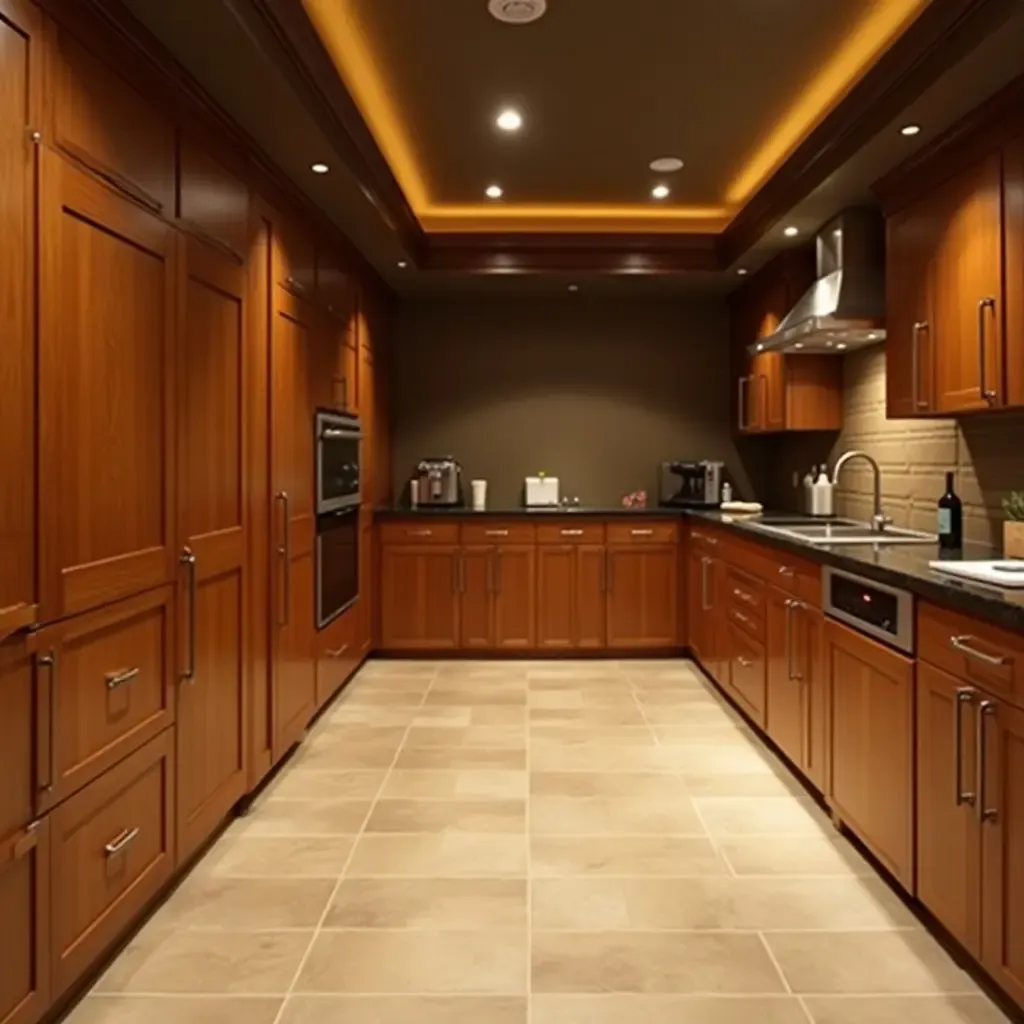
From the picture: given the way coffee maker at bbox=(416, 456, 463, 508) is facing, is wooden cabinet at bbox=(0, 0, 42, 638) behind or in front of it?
in front

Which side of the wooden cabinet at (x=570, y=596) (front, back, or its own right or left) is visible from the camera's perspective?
front

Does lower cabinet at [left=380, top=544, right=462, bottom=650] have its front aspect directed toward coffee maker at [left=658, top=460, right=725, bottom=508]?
no

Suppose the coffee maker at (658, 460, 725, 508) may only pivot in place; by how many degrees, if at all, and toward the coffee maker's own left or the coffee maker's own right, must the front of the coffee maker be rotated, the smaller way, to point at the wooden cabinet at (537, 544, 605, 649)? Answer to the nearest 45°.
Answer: approximately 45° to the coffee maker's own right

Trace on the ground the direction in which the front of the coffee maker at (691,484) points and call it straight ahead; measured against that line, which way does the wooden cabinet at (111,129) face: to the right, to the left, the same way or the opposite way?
to the left

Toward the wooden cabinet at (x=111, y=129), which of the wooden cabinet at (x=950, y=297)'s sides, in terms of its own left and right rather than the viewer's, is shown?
front

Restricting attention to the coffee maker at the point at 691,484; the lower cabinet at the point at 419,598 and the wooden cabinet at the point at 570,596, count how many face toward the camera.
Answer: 3

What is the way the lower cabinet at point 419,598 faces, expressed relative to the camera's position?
facing the viewer

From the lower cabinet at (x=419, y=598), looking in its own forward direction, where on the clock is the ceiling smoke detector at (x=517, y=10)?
The ceiling smoke detector is roughly at 12 o'clock from the lower cabinet.

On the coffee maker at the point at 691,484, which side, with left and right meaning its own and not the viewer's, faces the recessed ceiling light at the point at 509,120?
front

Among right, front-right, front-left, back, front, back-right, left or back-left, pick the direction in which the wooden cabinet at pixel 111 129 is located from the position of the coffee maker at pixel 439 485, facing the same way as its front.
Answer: front

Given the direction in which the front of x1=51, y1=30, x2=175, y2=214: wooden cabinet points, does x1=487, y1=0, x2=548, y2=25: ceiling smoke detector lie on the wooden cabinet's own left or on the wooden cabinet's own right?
on the wooden cabinet's own left

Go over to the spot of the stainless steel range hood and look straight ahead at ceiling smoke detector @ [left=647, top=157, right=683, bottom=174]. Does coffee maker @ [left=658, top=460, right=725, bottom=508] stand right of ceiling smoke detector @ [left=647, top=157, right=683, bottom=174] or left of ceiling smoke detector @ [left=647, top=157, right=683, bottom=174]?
right

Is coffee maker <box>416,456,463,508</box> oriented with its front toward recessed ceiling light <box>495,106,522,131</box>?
yes

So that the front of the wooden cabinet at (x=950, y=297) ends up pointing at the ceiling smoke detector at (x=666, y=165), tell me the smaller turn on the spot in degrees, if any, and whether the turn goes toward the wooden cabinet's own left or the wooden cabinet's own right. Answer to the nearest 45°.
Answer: approximately 90° to the wooden cabinet's own right
